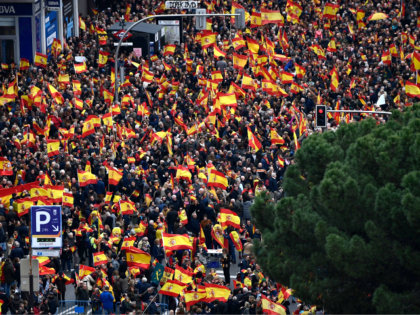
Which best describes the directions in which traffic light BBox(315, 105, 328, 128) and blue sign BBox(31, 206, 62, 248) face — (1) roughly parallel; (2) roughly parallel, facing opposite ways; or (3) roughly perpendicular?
roughly parallel

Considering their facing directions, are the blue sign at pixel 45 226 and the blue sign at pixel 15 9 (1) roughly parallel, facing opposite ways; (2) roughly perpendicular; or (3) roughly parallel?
roughly parallel

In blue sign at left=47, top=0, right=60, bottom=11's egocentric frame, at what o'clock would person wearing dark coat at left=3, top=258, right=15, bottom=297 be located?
The person wearing dark coat is roughly at 12 o'clock from the blue sign.

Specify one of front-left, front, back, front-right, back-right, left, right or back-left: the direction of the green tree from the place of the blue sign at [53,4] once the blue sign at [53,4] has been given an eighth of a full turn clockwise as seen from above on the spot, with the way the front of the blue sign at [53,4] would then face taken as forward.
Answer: front-left

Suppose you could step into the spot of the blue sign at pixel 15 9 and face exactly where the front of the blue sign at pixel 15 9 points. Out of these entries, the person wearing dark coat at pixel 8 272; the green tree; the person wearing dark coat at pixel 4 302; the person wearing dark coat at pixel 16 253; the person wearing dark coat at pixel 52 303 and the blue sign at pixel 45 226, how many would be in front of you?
6

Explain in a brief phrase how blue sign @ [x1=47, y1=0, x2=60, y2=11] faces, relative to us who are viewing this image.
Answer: facing the viewer

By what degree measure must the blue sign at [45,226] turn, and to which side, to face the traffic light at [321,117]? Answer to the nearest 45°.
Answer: approximately 135° to its left

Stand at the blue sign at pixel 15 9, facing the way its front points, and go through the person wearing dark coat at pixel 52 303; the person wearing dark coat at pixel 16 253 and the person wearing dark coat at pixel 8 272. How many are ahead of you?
3

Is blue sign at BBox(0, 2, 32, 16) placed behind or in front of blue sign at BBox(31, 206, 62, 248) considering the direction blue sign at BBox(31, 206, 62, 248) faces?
behind

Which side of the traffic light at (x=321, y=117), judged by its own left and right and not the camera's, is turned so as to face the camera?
front

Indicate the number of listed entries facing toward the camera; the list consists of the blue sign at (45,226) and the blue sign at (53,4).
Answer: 2

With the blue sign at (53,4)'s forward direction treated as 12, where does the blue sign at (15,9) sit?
the blue sign at (15,9) is roughly at 2 o'clock from the blue sign at (53,4).
